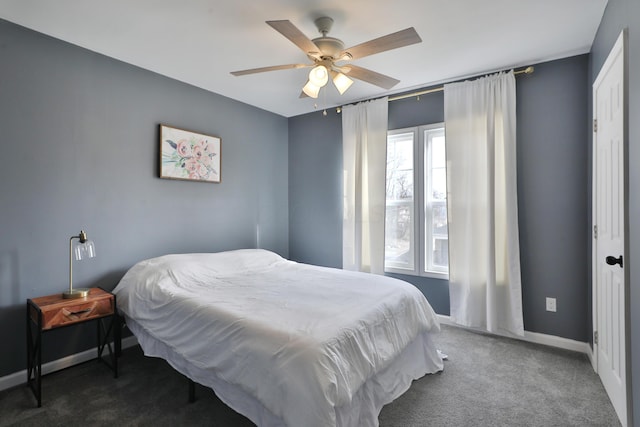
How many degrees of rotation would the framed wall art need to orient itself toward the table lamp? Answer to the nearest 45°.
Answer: approximately 90° to its right

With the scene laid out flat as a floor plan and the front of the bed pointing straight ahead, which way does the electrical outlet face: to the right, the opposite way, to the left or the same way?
to the right

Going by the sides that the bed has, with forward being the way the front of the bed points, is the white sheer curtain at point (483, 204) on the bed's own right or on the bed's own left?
on the bed's own left

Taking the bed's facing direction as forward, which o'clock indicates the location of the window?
The window is roughly at 9 o'clock from the bed.

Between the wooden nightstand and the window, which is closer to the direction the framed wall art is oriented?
the window

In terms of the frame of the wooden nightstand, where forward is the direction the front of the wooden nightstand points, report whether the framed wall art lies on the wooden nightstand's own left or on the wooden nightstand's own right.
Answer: on the wooden nightstand's own left

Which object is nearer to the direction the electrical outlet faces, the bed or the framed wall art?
the bed

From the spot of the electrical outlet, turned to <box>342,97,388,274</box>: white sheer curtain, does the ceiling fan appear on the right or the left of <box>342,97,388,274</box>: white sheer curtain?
left

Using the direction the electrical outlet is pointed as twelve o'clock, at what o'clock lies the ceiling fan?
The ceiling fan is roughly at 1 o'clock from the electrical outlet.

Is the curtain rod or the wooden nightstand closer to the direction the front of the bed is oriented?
the curtain rod

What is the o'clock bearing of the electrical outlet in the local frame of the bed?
The electrical outlet is roughly at 10 o'clock from the bed.
